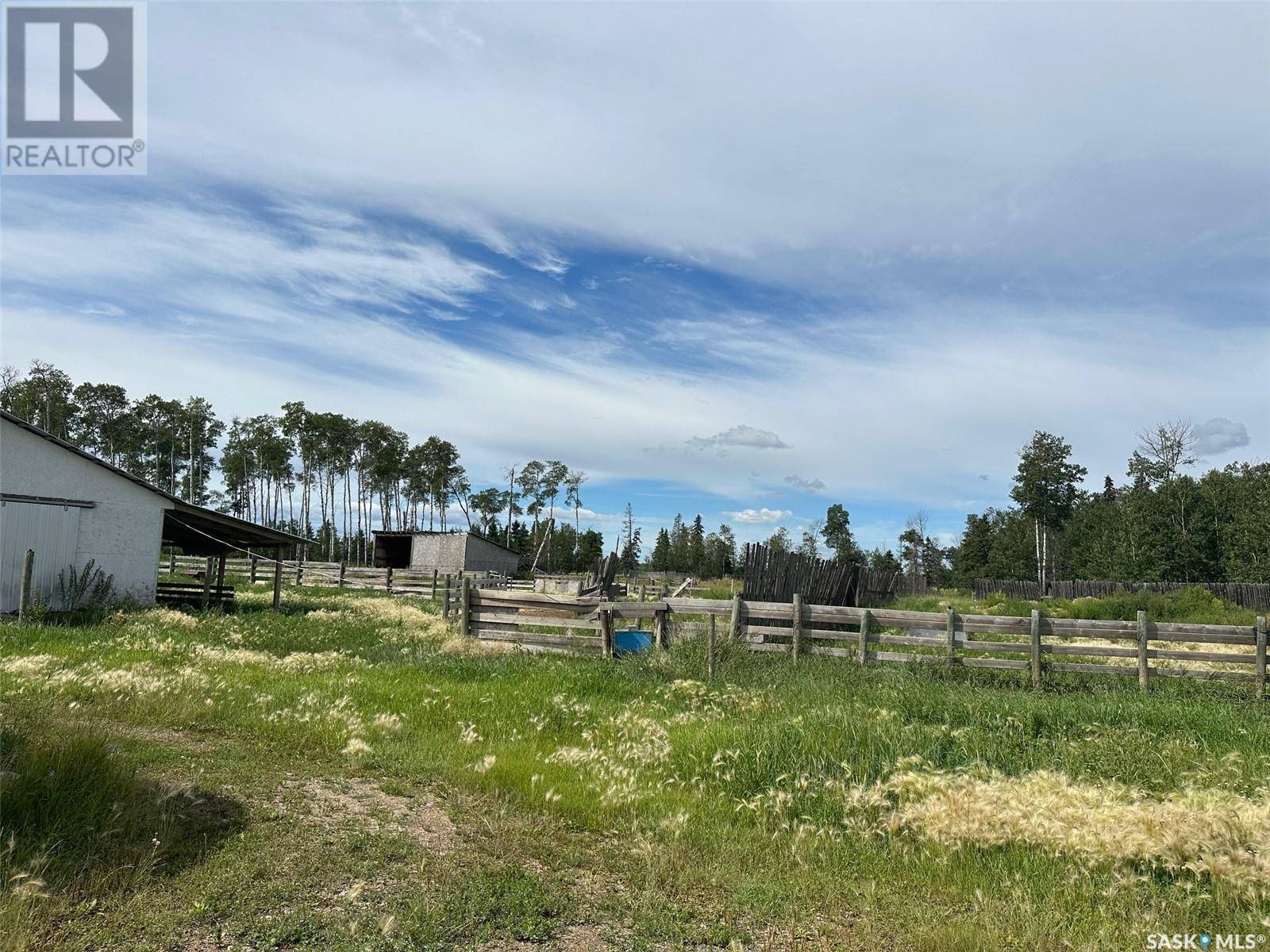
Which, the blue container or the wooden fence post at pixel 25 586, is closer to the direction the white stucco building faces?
the wooden fence post

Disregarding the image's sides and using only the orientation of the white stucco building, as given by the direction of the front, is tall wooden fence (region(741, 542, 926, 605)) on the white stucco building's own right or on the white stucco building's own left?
on the white stucco building's own left

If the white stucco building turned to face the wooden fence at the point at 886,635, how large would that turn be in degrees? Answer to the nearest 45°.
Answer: approximately 45° to its left

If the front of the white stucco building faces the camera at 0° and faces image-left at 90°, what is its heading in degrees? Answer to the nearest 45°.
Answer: approximately 0°

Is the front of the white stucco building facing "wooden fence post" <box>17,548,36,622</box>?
yes

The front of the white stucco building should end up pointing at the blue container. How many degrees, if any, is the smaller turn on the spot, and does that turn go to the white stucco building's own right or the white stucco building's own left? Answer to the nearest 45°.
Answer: approximately 45° to the white stucco building's own left
